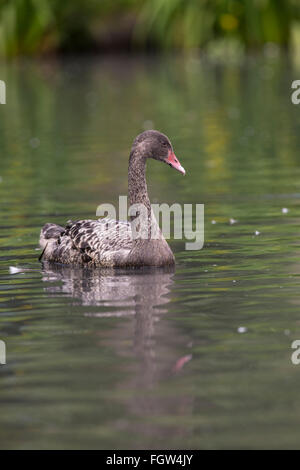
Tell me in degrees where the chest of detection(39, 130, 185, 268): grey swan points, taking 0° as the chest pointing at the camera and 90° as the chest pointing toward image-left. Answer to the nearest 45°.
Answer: approximately 270°
